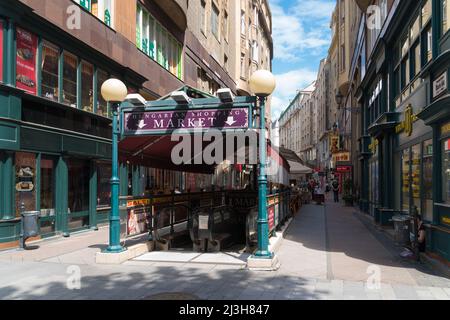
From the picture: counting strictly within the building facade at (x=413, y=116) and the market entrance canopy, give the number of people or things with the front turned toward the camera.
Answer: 1

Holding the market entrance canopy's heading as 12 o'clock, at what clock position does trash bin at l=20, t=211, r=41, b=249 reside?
The trash bin is roughly at 4 o'clock from the market entrance canopy.

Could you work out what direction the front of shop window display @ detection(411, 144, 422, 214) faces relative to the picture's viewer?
facing to the left of the viewer

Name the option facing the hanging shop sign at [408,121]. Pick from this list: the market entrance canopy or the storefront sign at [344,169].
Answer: the storefront sign

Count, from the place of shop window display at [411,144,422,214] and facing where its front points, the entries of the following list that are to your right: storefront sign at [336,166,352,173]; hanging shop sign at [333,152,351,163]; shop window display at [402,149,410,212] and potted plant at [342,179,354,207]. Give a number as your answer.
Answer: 4

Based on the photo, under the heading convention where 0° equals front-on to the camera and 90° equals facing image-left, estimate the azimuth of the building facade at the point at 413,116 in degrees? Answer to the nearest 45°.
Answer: approximately 90°

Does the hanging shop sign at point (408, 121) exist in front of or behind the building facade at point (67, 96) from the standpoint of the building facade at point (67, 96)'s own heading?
in front

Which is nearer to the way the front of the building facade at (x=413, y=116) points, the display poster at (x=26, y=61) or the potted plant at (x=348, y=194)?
the display poster

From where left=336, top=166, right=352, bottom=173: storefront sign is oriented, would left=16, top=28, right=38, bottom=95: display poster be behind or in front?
in front

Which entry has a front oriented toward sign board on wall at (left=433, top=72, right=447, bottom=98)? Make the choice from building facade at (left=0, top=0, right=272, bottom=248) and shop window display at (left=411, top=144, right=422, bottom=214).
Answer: the building facade
